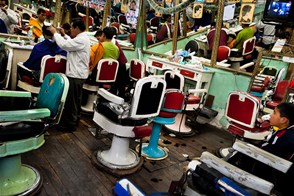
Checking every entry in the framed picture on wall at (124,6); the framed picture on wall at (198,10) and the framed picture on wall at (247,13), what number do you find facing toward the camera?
3

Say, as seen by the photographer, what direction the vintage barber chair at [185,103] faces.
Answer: facing away from the viewer and to the right of the viewer

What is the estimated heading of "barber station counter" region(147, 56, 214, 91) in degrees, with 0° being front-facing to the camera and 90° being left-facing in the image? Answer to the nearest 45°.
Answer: approximately 45°

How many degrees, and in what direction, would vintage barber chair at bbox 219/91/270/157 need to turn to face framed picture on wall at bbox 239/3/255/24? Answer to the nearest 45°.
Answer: approximately 45° to its left

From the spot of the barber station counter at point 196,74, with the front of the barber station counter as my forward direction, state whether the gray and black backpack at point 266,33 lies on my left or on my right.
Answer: on my left

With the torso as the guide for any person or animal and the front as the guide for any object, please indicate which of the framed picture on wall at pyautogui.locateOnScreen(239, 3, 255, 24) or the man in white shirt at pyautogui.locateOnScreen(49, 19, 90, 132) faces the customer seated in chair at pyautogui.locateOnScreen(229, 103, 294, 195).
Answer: the framed picture on wall

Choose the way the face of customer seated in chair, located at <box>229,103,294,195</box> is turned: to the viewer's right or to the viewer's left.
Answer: to the viewer's left
